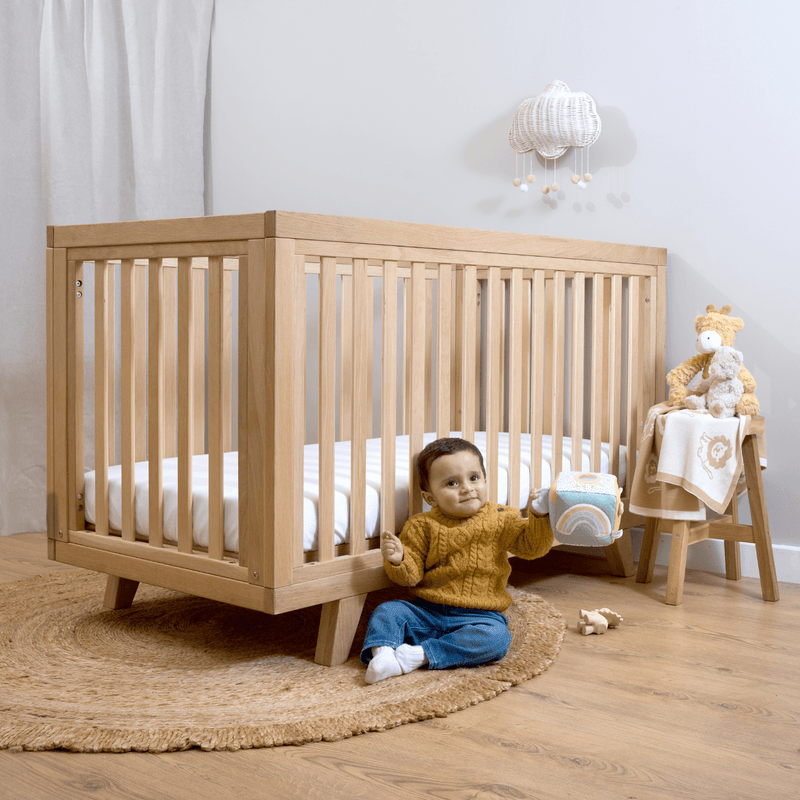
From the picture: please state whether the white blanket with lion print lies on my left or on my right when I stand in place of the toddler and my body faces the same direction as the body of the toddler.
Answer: on my left

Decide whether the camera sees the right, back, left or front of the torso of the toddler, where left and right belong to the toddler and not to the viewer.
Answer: front

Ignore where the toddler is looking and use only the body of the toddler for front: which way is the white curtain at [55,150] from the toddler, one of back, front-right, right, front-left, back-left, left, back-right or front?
back-right

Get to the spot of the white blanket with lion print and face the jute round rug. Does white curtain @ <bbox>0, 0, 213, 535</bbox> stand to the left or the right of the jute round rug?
right

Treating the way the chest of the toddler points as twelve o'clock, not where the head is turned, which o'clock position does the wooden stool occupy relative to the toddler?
The wooden stool is roughly at 8 o'clock from the toddler.
